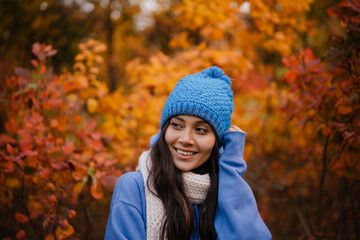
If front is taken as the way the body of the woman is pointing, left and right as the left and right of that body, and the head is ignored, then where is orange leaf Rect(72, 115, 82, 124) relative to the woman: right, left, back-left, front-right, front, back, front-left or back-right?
back-right

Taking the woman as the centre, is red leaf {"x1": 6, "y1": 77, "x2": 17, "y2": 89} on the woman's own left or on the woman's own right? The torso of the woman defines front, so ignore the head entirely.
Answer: on the woman's own right

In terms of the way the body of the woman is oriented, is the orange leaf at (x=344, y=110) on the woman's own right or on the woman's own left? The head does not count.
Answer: on the woman's own left

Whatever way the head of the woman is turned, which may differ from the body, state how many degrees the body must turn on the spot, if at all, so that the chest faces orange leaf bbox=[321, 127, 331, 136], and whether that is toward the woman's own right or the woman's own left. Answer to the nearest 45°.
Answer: approximately 135° to the woman's own left

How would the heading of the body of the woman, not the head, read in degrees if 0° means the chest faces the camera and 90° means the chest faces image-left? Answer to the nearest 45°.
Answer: approximately 0°
